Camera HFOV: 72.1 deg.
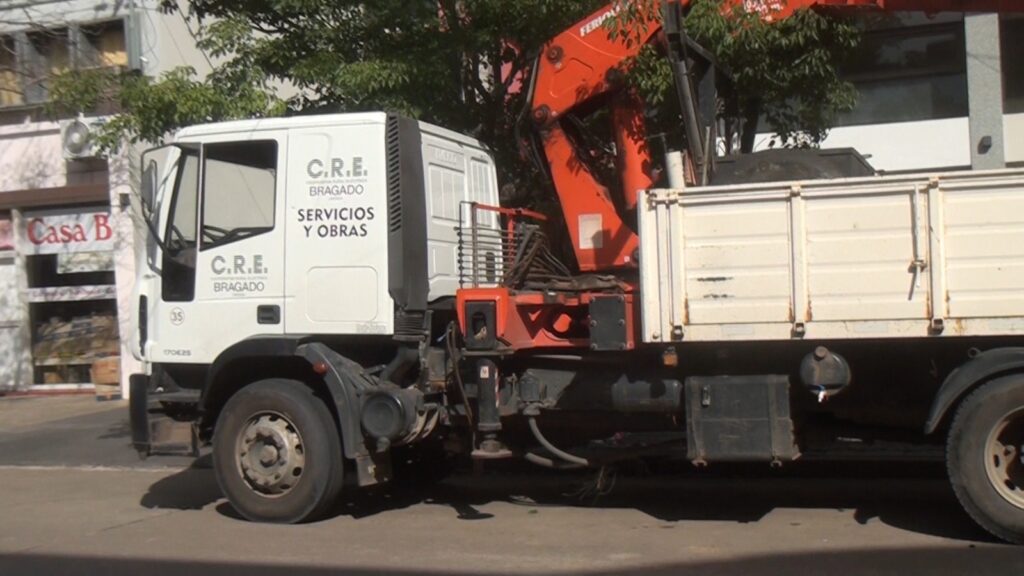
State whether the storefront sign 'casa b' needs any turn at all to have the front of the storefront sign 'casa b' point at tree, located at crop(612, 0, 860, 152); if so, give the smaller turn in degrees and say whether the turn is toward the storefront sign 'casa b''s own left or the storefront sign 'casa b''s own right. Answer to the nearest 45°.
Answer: approximately 45° to the storefront sign 'casa b''s own left

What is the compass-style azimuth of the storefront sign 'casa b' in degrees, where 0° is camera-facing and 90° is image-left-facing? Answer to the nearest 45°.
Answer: approximately 0°

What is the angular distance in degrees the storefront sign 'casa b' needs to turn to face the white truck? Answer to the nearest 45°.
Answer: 0° — it already faces it
